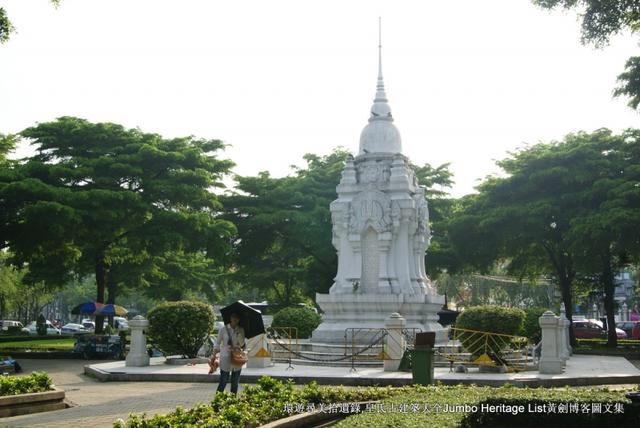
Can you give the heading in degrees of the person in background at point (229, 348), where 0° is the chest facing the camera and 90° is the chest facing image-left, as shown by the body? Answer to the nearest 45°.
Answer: approximately 0°

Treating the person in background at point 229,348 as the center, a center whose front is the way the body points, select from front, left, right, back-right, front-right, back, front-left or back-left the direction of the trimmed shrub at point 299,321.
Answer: back

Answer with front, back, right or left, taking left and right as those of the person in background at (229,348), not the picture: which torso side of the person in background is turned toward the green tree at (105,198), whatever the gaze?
back

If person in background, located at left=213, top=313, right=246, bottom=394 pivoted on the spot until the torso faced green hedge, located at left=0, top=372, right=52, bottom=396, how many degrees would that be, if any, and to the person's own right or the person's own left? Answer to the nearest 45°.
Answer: approximately 90° to the person's own right

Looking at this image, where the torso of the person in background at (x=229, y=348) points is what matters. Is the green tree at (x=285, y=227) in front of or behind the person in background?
behind

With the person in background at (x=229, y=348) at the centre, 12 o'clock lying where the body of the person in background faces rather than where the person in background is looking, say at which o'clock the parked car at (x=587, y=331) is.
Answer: The parked car is roughly at 7 o'clock from the person in background.

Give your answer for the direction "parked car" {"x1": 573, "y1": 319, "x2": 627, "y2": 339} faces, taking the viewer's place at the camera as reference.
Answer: facing to the right of the viewer
